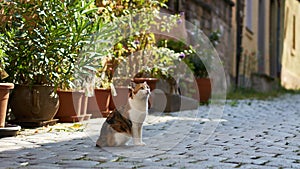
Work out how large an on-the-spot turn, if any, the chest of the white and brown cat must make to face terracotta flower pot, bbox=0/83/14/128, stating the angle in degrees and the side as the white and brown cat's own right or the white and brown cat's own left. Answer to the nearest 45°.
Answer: approximately 135° to the white and brown cat's own left

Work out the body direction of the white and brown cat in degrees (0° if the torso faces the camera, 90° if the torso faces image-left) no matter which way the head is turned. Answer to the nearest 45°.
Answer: approximately 270°

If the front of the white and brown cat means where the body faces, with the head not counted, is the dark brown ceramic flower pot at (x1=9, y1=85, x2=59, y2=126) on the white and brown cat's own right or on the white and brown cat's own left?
on the white and brown cat's own left

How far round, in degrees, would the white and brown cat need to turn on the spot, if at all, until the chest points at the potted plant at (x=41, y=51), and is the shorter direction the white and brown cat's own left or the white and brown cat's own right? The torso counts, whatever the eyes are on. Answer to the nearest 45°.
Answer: approximately 135° to the white and brown cat's own left
